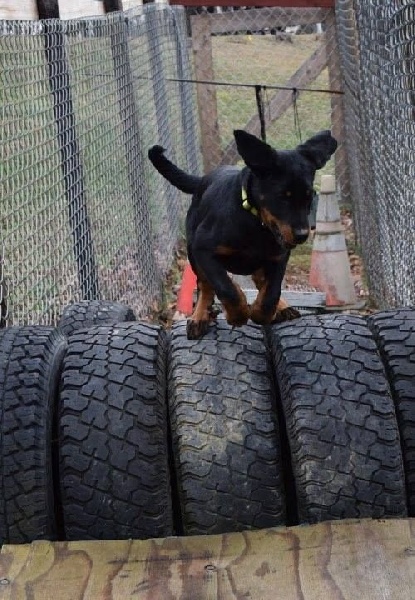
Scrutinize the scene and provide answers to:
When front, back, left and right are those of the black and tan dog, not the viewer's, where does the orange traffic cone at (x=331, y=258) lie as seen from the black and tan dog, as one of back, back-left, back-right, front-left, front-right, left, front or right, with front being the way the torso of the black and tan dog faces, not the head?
back-left

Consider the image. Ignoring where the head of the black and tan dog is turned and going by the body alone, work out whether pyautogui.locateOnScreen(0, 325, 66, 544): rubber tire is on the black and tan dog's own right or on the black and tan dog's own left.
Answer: on the black and tan dog's own right

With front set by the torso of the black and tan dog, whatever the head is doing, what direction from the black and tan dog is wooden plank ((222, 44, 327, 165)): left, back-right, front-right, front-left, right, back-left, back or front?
back-left

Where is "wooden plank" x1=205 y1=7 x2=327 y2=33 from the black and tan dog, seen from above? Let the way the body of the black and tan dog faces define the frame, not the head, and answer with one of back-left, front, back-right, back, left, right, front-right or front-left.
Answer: back-left

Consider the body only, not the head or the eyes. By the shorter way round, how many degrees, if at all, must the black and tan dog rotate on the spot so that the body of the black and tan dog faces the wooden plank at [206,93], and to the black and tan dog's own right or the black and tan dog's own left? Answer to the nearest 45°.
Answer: approximately 135° to the black and tan dog's own left

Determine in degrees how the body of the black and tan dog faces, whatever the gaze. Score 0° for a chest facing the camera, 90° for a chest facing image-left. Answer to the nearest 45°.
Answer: approximately 315°

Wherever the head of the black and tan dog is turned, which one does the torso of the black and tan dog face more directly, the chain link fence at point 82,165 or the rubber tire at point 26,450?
the rubber tire
